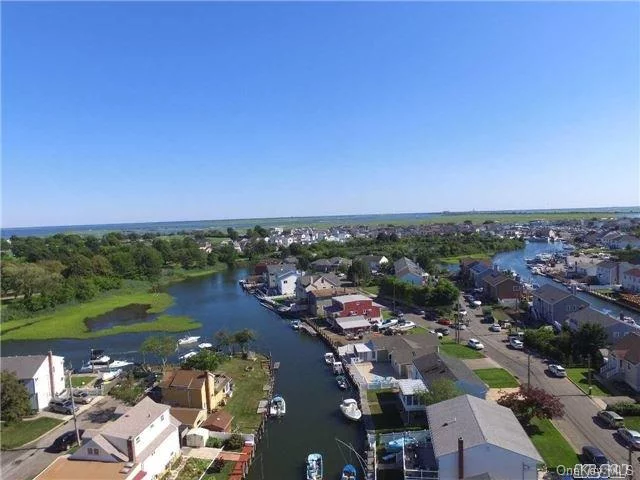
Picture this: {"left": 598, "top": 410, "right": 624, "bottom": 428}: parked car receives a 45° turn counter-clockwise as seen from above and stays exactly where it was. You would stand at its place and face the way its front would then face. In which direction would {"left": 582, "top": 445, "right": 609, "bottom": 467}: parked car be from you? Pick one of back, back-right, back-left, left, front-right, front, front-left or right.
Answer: left

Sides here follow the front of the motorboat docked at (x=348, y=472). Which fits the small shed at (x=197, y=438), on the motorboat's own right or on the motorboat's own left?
on the motorboat's own left

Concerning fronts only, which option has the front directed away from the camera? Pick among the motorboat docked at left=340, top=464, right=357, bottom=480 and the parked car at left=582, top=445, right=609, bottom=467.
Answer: the motorboat docked

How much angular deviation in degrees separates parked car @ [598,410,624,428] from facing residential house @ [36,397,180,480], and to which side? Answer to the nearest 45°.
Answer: approximately 90° to its left

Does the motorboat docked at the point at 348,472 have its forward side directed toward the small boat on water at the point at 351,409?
yes

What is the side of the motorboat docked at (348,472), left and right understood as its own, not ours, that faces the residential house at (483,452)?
right

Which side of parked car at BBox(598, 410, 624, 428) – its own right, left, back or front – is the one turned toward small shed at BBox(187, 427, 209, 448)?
left

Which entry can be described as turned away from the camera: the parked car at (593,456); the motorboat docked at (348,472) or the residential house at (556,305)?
the motorboat docked

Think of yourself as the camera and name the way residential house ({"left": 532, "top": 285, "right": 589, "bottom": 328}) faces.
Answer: facing the viewer and to the left of the viewer

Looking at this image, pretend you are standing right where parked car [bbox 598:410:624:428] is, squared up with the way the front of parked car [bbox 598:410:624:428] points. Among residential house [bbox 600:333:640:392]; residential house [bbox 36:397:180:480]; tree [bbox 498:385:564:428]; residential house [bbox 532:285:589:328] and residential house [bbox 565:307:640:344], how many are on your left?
2

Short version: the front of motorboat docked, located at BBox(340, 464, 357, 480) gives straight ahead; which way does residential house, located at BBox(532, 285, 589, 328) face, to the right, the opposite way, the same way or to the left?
to the left

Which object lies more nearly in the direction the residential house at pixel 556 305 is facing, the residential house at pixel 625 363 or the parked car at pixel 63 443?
the parked car

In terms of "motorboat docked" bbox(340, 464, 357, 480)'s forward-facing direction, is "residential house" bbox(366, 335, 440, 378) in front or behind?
in front

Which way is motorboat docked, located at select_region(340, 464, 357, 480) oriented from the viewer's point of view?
away from the camera

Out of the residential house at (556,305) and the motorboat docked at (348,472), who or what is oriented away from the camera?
the motorboat docked

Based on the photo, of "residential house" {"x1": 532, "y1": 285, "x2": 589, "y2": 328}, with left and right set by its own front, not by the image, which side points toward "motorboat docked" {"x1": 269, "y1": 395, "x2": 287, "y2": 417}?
front
